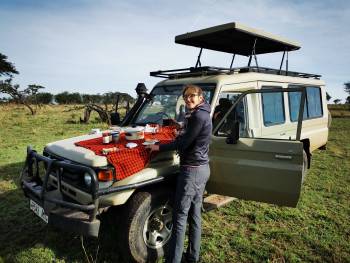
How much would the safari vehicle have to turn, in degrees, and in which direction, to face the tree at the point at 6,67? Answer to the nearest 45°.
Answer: approximately 90° to its right

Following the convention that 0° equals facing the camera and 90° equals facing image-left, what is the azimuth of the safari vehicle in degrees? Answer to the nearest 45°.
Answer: approximately 45°
